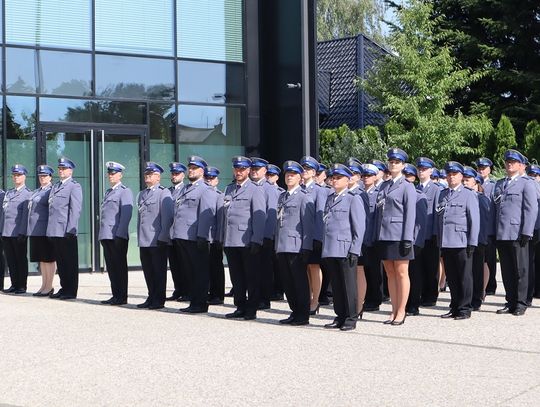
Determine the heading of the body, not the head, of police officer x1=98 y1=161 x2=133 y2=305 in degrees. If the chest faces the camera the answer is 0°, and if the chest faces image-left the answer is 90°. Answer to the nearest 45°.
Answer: approximately 45°

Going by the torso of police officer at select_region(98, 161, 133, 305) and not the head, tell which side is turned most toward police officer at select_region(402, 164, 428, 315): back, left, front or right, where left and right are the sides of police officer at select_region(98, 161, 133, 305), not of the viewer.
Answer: left

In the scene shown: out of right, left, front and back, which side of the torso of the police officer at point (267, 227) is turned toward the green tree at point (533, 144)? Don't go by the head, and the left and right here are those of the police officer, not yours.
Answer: back

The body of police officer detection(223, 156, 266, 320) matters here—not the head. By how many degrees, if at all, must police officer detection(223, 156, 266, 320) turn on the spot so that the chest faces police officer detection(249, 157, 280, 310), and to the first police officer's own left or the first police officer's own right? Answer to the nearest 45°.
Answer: approximately 180°

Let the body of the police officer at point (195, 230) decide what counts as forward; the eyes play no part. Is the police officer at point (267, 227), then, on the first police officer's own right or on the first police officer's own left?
on the first police officer's own left

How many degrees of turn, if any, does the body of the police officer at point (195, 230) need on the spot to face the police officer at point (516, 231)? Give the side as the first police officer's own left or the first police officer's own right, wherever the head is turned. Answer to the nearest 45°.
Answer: approximately 135° to the first police officer's own left
